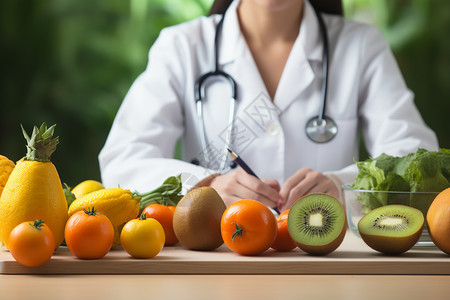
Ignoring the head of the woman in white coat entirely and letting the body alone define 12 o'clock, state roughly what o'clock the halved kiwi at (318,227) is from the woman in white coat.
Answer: The halved kiwi is roughly at 12 o'clock from the woman in white coat.

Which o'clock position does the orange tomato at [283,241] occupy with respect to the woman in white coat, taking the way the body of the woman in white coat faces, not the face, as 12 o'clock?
The orange tomato is roughly at 12 o'clock from the woman in white coat.

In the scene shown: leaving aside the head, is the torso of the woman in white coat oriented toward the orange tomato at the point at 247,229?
yes

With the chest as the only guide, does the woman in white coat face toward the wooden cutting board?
yes

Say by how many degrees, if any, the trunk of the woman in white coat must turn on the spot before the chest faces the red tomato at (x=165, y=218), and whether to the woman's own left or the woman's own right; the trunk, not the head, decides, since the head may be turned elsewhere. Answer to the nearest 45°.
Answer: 0° — they already face it

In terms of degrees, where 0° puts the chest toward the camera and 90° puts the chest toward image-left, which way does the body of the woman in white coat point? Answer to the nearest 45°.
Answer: approximately 0°

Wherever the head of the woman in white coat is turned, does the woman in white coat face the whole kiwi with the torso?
yes
